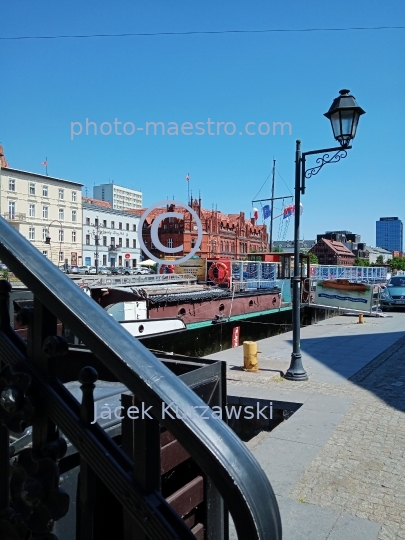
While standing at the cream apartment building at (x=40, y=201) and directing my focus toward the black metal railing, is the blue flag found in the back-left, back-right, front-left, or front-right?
front-left

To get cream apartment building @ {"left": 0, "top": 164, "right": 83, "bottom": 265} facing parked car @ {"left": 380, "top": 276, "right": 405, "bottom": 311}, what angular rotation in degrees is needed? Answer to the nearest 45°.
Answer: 0° — it already faces it

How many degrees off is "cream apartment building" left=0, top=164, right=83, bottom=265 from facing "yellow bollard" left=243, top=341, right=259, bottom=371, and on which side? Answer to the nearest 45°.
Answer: approximately 45° to its right

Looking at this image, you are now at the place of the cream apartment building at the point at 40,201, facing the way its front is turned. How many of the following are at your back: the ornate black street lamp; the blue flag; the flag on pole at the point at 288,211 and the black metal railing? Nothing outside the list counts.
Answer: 0

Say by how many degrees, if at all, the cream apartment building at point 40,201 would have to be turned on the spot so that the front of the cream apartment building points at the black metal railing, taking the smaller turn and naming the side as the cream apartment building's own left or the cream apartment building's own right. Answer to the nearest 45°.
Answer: approximately 45° to the cream apartment building's own right

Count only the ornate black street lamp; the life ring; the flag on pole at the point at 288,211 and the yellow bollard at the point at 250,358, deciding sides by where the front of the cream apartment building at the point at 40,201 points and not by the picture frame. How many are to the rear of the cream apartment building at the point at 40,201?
0

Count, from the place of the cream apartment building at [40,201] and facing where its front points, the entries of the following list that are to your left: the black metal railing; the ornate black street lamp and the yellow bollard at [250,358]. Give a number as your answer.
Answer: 0

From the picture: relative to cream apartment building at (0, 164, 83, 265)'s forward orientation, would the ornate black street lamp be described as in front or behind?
in front

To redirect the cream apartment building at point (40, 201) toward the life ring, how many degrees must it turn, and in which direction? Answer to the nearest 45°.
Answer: approximately 45° to its right

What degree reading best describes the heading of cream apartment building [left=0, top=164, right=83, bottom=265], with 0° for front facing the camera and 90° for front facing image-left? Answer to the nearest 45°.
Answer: approximately 315°

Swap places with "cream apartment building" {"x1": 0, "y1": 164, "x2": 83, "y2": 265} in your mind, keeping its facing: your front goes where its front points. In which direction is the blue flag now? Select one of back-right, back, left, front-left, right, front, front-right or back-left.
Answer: front

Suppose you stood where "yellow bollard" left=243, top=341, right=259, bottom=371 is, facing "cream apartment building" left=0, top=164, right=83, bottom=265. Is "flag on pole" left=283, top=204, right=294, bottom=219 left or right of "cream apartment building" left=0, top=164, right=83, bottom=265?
right
